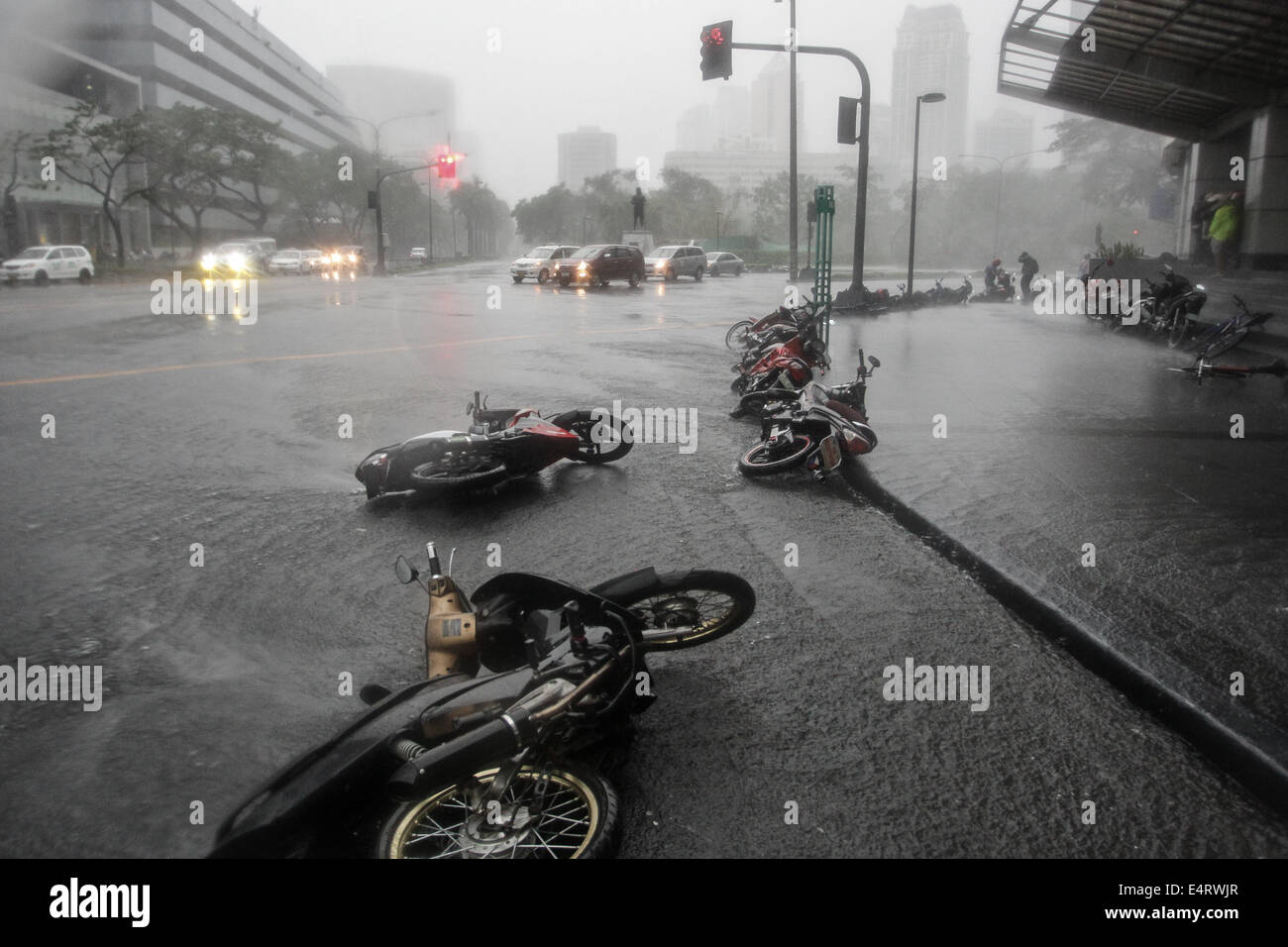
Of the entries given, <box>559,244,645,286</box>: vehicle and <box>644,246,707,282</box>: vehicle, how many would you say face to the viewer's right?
0

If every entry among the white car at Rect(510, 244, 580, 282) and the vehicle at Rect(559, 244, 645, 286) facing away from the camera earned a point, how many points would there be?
0

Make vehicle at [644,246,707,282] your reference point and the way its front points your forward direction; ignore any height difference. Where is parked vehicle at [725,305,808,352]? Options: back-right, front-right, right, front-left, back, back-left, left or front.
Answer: front-left

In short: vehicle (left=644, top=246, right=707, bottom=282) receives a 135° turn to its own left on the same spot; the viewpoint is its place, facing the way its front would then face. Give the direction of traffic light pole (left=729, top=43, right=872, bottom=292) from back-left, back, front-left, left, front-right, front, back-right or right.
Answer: right

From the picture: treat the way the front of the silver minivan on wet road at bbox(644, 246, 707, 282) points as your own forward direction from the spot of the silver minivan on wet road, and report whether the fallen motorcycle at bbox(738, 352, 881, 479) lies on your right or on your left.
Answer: on your left

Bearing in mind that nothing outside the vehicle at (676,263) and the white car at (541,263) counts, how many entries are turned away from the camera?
0

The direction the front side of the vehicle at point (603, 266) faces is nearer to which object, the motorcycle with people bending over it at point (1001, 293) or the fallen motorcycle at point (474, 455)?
the fallen motorcycle

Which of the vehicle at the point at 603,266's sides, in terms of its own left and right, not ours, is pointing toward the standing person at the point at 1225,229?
left

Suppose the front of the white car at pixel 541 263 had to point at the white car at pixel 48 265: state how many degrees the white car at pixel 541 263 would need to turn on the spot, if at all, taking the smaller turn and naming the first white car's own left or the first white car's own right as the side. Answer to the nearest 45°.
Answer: approximately 45° to the first white car's own right

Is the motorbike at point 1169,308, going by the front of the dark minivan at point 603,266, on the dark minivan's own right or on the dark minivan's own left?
on the dark minivan's own left
